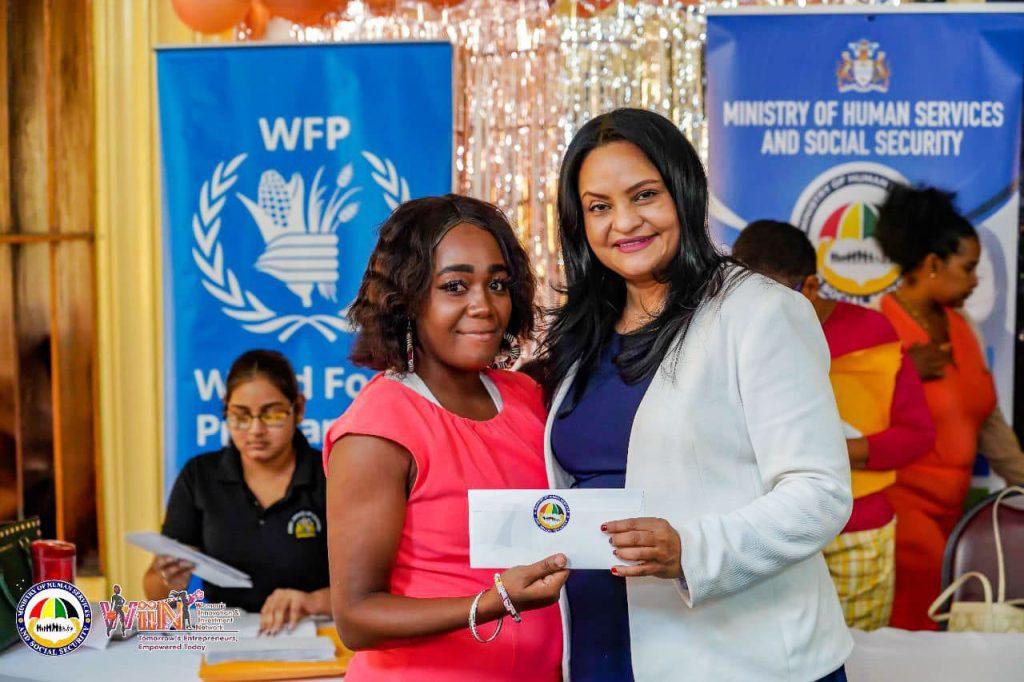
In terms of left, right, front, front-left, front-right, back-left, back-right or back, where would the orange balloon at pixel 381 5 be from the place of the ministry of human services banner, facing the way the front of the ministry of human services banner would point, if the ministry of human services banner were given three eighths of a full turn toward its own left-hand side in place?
back-left

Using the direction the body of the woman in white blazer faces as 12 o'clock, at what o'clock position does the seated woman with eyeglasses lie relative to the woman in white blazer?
The seated woman with eyeglasses is roughly at 3 o'clock from the woman in white blazer.

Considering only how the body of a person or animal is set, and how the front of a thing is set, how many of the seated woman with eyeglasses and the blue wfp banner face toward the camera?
2

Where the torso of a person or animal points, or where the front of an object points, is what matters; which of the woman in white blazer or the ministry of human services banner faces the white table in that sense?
the ministry of human services banner

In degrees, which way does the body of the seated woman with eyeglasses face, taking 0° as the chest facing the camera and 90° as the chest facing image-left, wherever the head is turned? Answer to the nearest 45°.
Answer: approximately 0°

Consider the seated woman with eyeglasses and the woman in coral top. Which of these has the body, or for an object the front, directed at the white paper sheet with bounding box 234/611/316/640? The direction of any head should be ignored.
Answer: the seated woman with eyeglasses
